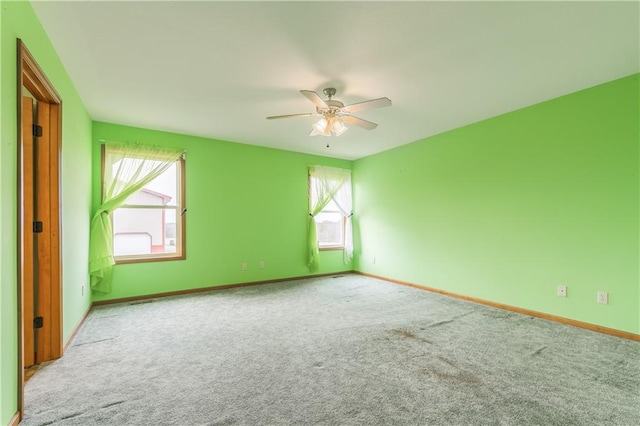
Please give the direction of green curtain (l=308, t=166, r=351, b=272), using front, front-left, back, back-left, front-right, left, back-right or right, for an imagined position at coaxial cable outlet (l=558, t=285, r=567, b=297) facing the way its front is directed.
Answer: right

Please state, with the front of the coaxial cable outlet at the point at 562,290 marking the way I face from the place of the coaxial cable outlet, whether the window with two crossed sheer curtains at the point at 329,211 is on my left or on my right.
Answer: on my right

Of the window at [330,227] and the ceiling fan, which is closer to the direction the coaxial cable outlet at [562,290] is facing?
the ceiling fan

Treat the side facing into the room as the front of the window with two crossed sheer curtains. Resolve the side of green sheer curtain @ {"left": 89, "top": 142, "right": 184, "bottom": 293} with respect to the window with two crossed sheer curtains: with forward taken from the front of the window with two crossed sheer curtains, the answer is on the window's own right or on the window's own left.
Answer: on the window's own right

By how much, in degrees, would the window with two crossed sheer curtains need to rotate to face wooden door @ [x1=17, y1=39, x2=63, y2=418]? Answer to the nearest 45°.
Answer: approximately 90° to its right

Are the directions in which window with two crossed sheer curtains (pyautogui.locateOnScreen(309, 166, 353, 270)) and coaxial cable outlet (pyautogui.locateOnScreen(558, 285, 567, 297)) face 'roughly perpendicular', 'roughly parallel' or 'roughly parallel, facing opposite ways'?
roughly perpendicular

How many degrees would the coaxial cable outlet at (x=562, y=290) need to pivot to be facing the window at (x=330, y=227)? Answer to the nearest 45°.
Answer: approximately 90° to its right

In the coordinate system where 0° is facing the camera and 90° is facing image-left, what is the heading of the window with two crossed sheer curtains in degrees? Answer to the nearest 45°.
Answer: approximately 315°

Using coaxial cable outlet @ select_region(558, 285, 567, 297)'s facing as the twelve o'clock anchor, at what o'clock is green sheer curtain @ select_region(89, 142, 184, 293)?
The green sheer curtain is roughly at 2 o'clock from the coaxial cable outlet.

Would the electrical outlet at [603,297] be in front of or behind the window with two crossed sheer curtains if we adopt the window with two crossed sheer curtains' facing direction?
in front

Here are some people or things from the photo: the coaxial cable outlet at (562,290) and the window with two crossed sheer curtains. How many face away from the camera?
0
